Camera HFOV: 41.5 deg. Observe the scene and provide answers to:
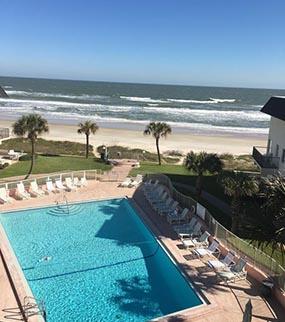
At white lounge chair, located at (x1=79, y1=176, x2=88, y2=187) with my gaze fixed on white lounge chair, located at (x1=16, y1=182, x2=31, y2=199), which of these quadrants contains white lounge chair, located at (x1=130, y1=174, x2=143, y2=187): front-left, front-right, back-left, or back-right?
back-left

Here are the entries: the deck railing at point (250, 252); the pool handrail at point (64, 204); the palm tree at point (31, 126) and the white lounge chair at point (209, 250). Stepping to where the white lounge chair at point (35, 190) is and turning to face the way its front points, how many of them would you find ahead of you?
3

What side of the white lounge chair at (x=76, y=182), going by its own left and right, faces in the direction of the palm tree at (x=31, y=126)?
back

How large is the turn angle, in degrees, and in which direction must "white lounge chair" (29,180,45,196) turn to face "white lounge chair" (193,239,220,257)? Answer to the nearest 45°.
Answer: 0° — it already faces it

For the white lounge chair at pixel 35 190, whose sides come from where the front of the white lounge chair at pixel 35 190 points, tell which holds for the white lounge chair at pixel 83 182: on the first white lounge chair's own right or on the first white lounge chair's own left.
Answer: on the first white lounge chair's own left

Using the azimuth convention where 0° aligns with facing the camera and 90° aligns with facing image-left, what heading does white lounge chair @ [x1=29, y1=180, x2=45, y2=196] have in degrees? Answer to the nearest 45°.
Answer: approximately 315°

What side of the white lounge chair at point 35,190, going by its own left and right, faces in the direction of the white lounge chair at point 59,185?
left

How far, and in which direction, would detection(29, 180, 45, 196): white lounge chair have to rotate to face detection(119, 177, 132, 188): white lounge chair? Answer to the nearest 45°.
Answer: approximately 45° to its left

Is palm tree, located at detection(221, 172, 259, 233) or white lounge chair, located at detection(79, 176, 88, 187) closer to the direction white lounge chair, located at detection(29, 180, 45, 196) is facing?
the palm tree

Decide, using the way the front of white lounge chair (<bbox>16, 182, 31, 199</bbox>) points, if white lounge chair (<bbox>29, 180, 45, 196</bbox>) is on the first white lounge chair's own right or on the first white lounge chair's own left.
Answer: on the first white lounge chair's own left

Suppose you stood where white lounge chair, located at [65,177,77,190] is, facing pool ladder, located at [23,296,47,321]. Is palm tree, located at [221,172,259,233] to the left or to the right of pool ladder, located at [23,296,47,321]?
left
